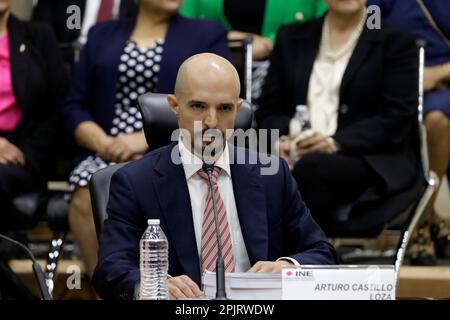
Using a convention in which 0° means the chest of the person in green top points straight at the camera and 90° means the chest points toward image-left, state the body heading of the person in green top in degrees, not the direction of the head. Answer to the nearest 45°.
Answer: approximately 0°

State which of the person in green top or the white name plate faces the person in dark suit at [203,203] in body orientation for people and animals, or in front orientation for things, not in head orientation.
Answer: the person in green top

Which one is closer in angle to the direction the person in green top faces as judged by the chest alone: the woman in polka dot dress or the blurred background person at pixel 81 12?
the woman in polka dot dress

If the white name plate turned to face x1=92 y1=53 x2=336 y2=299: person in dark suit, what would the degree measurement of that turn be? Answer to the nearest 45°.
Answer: approximately 135° to its right

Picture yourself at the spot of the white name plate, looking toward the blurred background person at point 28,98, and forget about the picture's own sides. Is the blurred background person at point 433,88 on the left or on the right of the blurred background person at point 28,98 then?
right

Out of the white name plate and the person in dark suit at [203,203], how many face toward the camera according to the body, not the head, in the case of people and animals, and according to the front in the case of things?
2

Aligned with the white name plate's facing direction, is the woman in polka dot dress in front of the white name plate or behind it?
behind

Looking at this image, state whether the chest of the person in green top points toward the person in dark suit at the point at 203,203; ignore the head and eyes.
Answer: yes
